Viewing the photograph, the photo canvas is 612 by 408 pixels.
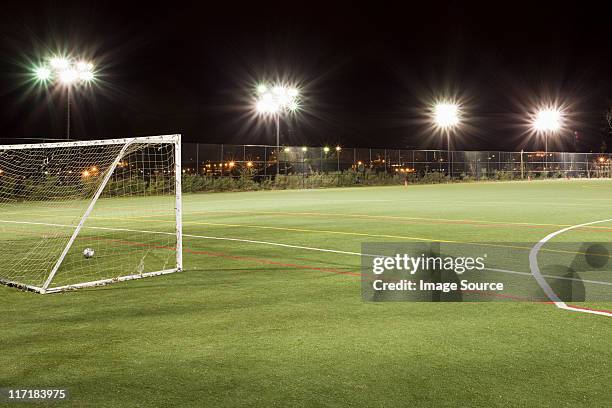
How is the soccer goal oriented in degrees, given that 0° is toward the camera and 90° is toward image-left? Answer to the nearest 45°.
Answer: approximately 225°

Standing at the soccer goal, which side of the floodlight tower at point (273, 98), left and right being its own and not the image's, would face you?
front

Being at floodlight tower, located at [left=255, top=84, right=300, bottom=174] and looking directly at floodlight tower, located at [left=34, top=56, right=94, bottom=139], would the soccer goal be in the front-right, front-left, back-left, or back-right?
front-left

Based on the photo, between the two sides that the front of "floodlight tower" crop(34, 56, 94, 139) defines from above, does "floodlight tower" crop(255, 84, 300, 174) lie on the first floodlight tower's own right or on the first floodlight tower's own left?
on the first floodlight tower's own left

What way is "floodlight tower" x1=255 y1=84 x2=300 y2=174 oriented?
toward the camera

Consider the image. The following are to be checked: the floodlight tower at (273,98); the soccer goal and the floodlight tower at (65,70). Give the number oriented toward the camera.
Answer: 2

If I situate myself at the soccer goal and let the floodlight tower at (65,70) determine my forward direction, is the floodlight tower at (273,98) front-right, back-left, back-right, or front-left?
front-right

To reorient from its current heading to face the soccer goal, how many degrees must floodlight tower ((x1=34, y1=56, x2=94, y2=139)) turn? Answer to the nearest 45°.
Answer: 0° — it already faces it

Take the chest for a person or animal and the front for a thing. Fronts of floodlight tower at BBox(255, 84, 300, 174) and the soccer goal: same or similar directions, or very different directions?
very different directions

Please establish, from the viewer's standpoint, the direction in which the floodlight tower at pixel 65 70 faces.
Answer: facing the viewer

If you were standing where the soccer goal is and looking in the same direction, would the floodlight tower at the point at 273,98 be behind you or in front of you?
in front

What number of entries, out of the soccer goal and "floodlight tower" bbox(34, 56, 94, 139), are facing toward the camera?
1

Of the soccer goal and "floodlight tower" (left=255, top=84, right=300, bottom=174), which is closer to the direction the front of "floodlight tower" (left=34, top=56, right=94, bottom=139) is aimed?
the soccer goal
